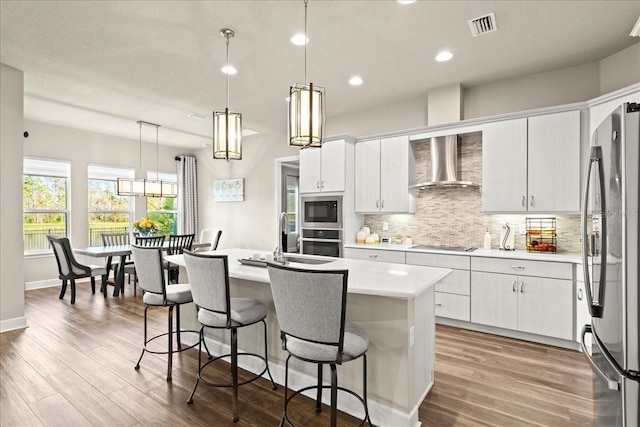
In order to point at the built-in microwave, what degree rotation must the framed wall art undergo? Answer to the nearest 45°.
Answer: approximately 90° to its left

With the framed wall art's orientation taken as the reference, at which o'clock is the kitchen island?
The kitchen island is roughly at 10 o'clock from the framed wall art.

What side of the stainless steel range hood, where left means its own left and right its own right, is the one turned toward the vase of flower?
right

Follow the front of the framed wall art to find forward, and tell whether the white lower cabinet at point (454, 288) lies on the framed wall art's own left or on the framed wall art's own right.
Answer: on the framed wall art's own left

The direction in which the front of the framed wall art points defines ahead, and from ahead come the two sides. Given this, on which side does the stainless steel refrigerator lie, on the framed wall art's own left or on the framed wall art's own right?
on the framed wall art's own left

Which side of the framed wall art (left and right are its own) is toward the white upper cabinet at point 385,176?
left

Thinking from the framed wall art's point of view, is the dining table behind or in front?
in front

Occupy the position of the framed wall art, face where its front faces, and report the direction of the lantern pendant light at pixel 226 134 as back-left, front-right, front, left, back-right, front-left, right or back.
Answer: front-left

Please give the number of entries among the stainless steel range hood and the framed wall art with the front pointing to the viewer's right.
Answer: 0

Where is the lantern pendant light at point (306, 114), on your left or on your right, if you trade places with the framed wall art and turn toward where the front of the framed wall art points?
on your left

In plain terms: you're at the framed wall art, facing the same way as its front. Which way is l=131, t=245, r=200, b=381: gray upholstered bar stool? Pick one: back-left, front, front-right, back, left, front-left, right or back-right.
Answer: front-left

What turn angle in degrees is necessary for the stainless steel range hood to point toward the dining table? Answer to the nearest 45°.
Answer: approximately 90° to its right

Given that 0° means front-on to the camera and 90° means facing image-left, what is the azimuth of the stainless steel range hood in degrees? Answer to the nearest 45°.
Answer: approximately 0°

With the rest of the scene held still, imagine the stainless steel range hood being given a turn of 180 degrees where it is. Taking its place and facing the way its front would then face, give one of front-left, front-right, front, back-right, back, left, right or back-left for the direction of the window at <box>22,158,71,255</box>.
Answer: left
